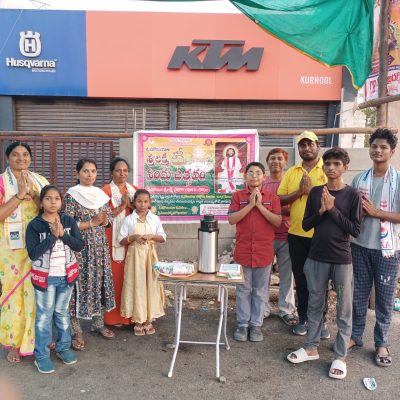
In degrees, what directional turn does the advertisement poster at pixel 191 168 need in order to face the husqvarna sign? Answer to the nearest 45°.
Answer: approximately 135° to its right

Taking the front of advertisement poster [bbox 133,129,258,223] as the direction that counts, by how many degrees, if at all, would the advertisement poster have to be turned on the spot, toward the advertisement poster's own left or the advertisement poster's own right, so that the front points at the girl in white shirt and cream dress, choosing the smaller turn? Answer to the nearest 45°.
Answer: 0° — it already faces them

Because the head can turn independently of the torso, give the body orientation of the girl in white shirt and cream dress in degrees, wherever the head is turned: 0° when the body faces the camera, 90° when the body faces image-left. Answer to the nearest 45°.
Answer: approximately 0°

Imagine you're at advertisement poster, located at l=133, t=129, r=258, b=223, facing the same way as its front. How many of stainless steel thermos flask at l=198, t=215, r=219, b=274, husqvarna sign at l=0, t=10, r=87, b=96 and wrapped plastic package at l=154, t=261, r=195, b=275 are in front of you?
2

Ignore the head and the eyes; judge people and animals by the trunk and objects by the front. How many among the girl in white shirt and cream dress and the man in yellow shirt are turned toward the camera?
2

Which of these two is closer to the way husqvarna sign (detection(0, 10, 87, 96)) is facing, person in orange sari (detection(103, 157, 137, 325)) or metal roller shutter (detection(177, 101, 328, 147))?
the person in orange sari

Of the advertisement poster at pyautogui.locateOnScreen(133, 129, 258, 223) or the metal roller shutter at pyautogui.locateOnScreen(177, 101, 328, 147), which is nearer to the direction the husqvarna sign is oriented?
the advertisement poster

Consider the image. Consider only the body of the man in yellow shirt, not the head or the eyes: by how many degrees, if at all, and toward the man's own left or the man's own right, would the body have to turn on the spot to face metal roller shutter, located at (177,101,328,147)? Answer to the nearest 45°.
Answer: approximately 180°

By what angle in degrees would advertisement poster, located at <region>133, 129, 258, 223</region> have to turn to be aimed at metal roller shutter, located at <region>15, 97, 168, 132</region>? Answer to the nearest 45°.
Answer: approximately 135° to its right
